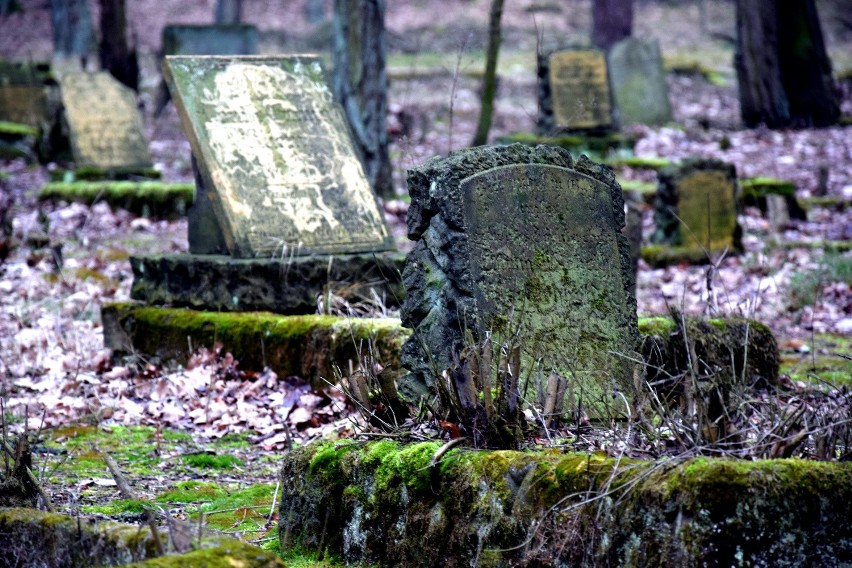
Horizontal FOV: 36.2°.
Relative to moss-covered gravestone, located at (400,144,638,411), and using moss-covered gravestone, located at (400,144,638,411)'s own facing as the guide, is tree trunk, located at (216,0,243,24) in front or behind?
behind

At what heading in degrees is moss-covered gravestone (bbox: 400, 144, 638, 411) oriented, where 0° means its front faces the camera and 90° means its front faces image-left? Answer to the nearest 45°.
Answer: approximately 0°

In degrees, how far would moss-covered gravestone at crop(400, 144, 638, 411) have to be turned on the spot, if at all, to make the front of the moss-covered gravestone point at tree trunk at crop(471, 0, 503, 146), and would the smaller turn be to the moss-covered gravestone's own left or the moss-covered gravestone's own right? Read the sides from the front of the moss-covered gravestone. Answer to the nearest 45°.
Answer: approximately 180°

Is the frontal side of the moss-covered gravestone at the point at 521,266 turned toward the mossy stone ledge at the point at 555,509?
yes

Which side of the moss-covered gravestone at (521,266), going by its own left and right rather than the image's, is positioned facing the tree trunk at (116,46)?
back

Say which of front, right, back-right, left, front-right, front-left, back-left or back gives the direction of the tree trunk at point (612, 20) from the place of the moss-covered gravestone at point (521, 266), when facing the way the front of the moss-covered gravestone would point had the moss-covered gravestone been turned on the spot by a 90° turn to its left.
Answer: left

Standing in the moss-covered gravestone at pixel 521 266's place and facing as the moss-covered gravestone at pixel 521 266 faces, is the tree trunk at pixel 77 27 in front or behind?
behind

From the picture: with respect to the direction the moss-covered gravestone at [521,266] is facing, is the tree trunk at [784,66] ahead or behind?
behind

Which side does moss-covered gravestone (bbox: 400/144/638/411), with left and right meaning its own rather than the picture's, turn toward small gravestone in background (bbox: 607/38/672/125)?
back

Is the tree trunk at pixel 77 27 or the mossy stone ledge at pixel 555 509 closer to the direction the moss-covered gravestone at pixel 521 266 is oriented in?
the mossy stone ledge

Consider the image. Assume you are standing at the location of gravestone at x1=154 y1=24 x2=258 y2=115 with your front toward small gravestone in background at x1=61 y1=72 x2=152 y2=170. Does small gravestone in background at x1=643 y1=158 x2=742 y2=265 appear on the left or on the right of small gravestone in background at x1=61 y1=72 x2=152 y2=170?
left

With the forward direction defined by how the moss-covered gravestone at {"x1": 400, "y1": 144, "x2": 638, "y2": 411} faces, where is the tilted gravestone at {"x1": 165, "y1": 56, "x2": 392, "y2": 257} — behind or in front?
behind
